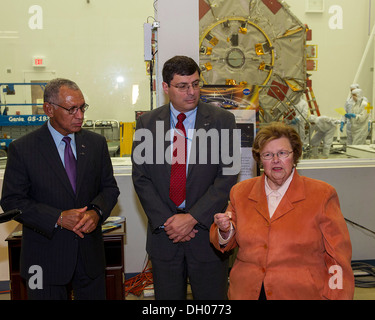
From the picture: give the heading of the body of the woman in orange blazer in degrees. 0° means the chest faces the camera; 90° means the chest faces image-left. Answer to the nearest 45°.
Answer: approximately 45°

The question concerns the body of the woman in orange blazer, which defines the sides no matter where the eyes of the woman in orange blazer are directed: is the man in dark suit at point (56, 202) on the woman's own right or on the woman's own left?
on the woman's own right

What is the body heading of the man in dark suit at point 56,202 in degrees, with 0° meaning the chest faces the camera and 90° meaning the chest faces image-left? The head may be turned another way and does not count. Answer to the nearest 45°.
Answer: approximately 315°

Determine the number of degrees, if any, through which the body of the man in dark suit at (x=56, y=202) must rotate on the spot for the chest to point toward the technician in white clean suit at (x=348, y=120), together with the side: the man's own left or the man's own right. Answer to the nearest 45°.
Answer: approximately 90° to the man's own left

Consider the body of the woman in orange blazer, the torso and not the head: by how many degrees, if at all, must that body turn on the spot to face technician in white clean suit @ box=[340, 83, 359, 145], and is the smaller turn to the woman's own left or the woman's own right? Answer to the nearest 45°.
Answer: approximately 135° to the woman's own right

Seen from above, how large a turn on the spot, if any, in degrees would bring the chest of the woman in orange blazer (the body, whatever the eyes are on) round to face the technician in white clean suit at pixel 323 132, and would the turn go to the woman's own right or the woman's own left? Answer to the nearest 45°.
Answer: approximately 135° to the woman's own right

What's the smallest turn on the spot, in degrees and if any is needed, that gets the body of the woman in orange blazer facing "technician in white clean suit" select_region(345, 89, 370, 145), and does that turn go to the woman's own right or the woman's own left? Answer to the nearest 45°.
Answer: approximately 135° to the woman's own right
